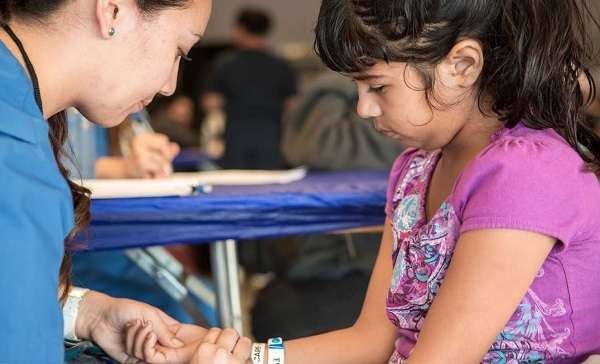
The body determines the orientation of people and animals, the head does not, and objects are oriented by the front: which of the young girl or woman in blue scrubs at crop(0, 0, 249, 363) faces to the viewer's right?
the woman in blue scrubs

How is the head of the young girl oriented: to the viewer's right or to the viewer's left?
to the viewer's left

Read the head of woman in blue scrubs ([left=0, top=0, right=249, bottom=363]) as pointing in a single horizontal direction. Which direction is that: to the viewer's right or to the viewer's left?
to the viewer's right

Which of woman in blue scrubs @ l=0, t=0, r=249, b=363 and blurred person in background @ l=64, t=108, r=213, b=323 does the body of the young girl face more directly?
the woman in blue scrubs

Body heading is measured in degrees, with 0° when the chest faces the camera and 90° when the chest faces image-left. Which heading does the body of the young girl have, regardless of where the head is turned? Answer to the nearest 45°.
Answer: approximately 45°

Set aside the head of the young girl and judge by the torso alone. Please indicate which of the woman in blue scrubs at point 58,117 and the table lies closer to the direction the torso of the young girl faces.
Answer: the woman in blue scrubs

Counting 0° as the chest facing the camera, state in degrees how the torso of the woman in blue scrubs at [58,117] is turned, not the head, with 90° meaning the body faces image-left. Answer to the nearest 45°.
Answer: approximately 270°
